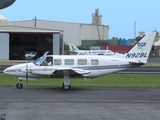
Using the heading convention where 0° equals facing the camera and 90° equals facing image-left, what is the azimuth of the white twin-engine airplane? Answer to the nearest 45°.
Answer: approximately 90°
